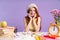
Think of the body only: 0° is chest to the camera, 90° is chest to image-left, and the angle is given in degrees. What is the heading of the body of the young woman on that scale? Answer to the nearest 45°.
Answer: approximately 0°
